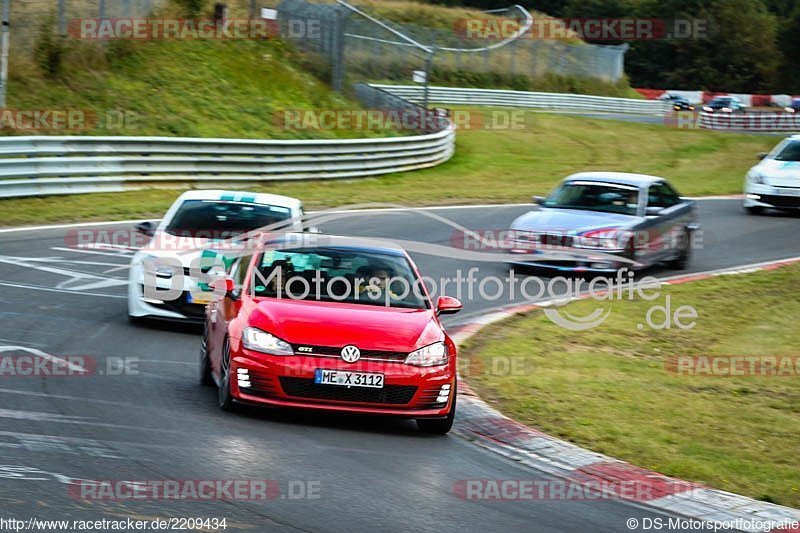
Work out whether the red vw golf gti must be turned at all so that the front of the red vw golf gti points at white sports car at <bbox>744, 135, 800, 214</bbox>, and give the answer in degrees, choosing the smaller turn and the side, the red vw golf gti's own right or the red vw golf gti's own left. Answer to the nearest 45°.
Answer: approximately 135° to the red vw golf gti's own left

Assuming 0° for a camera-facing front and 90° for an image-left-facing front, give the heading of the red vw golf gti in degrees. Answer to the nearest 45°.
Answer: approximately 0°

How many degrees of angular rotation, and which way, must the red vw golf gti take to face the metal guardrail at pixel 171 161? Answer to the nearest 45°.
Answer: approximately 180°

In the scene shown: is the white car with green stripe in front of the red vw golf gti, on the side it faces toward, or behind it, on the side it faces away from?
behind

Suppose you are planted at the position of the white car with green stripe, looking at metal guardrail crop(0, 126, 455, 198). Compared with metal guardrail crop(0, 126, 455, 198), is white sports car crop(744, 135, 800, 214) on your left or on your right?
right
